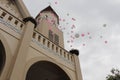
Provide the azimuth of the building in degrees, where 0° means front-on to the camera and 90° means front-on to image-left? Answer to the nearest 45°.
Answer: approximately 315°
